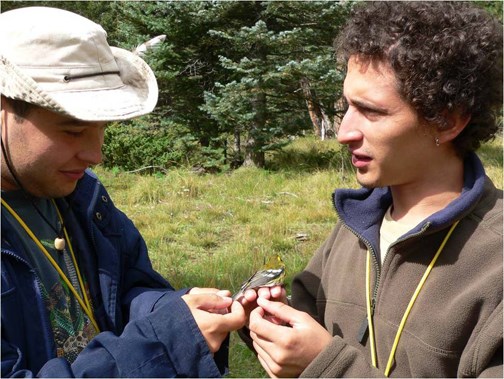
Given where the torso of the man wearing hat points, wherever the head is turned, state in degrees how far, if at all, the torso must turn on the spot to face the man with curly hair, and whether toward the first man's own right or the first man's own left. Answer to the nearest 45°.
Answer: approximately 45° to the first man's own left

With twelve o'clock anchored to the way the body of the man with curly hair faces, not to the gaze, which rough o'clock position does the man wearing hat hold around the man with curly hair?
The man wearing hat is roughly at 1 o'clock from the man with curly hair.

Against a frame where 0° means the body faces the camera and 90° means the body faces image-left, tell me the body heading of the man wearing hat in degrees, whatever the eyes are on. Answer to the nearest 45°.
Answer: approximately 315°

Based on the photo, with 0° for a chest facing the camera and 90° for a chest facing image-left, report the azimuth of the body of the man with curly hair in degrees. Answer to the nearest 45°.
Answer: approximately 45°

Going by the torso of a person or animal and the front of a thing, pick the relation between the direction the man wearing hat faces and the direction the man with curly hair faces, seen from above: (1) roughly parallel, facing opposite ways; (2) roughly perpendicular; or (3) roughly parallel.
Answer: roughly perpendicular

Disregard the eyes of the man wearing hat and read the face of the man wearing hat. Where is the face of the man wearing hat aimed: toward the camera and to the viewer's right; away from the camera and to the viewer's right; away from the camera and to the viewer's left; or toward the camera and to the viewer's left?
toward the camera and to the viewer's right
